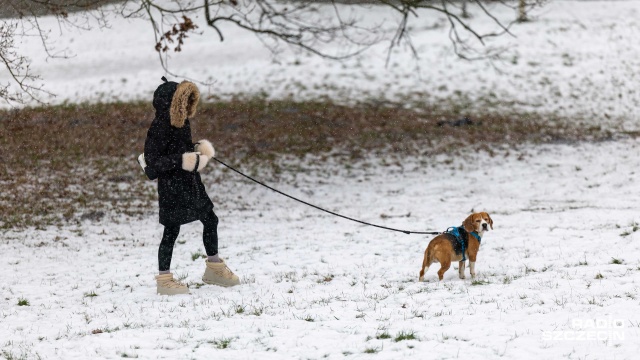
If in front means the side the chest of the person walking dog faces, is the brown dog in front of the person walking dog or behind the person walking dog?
in front

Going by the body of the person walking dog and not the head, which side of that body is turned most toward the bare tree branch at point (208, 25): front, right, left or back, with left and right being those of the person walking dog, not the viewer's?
left

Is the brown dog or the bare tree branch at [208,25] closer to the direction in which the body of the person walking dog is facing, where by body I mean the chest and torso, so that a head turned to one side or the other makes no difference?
the brown dog

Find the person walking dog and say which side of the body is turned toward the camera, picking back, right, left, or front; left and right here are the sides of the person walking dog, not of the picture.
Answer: right
